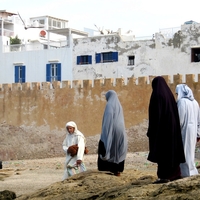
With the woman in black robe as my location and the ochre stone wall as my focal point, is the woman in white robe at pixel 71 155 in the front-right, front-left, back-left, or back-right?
front-left

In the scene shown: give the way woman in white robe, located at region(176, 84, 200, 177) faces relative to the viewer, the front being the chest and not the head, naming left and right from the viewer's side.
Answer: facing away from the viewer and to the left of the viewer

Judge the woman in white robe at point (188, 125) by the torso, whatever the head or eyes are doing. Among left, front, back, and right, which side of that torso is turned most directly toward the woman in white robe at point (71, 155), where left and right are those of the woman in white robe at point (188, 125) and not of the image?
front

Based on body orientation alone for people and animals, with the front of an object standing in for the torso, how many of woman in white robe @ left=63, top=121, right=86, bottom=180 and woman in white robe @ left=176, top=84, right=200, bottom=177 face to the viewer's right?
0

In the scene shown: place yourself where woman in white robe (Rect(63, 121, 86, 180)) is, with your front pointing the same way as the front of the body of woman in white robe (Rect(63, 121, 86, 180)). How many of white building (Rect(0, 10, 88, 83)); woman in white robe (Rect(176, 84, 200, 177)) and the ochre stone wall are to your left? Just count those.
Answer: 1

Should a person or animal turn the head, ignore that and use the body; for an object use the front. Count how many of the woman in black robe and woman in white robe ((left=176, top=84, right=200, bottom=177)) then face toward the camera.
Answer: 0

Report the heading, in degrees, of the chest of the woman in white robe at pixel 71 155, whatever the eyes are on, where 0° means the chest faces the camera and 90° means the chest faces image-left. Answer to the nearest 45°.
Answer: approximately 45°

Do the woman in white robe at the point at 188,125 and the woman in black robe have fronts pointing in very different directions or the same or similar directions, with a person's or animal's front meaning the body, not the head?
same or similar directions

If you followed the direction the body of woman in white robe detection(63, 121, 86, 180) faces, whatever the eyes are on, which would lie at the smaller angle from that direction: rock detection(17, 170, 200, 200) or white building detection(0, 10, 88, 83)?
the rock

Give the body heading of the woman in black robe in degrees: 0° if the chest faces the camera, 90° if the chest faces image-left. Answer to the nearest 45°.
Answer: approximately 135°

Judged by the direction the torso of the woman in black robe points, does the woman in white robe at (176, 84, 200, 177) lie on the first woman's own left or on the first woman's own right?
on the first woman's own right

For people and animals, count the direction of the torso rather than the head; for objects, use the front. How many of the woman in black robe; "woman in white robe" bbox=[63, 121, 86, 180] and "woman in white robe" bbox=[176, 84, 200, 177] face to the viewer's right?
0

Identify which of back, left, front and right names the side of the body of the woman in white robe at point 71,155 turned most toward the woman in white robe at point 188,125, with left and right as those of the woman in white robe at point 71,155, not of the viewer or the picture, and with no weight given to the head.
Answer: left
